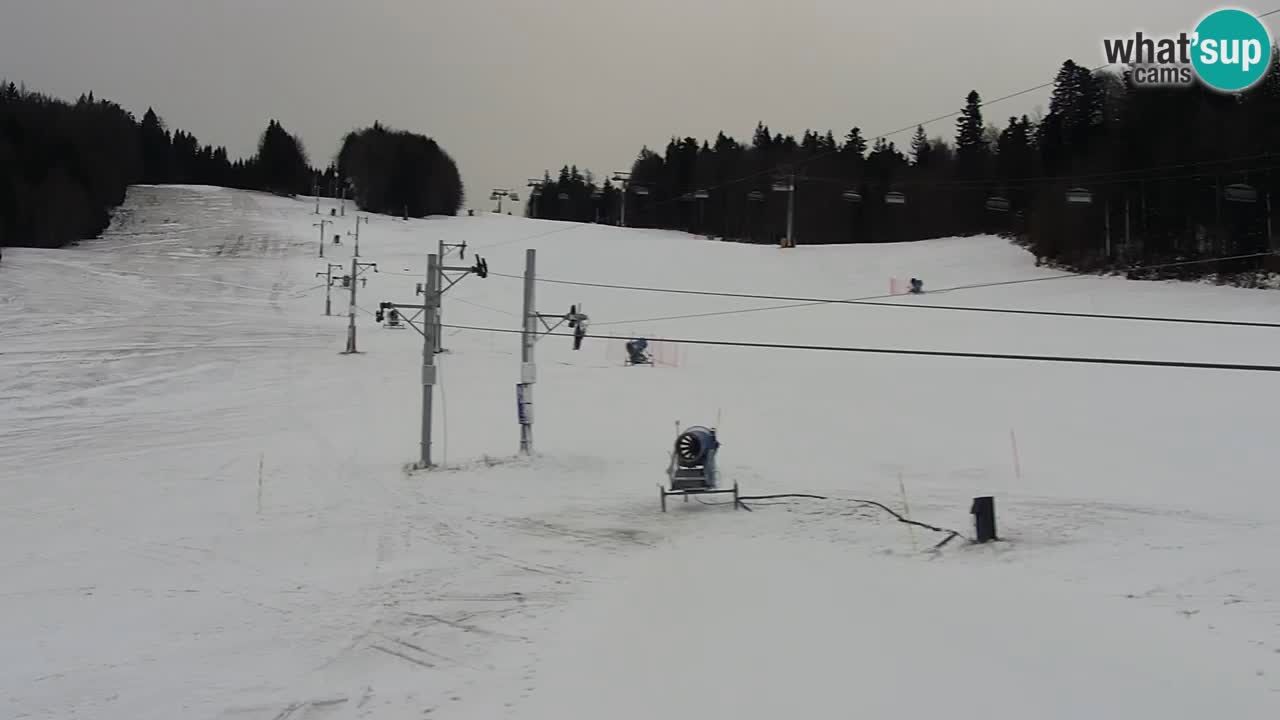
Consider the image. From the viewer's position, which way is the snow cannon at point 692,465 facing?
facing the viewer and to the left of the viewer

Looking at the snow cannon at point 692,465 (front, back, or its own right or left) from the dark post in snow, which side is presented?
left
